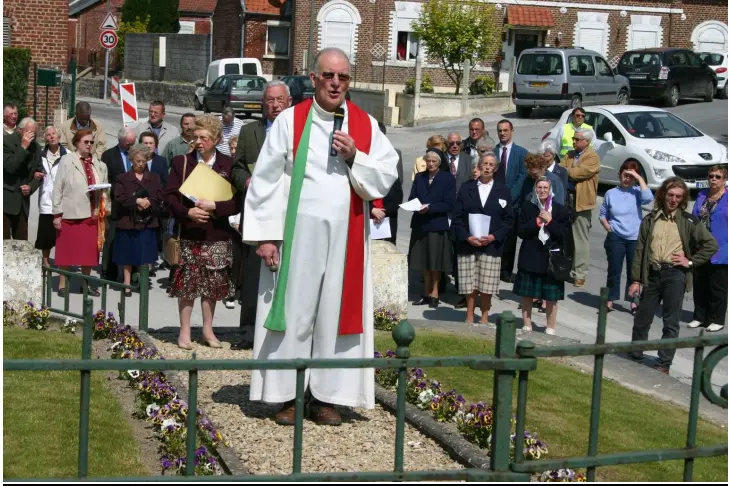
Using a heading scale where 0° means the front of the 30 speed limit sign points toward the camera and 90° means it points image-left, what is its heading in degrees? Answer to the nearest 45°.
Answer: approximately 0°

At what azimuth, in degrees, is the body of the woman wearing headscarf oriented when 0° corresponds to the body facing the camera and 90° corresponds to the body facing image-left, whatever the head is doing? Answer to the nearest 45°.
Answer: approximately 0°

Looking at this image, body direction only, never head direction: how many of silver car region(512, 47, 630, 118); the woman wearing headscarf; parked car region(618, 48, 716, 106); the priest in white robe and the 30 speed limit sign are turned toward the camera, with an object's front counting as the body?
3

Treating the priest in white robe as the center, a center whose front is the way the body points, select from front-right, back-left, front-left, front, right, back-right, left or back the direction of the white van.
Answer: back
